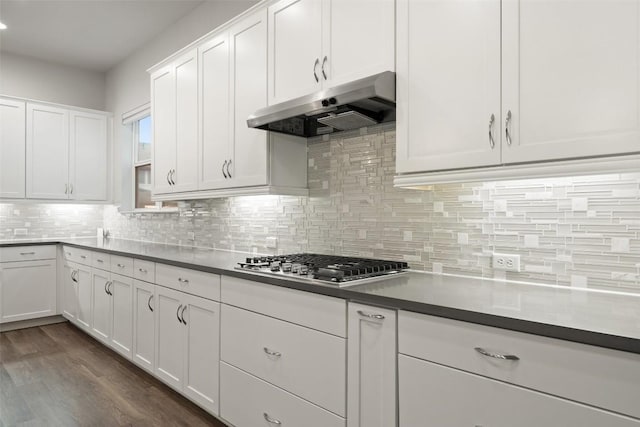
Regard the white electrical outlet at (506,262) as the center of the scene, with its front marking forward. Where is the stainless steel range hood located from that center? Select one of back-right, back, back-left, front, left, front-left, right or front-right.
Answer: right

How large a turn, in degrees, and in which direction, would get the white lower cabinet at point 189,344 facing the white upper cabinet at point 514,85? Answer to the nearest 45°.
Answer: approximately 90° to its left

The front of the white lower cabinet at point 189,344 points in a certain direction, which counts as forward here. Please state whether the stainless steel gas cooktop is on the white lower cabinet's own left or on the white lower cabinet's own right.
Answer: on the white lower cabinet's own left

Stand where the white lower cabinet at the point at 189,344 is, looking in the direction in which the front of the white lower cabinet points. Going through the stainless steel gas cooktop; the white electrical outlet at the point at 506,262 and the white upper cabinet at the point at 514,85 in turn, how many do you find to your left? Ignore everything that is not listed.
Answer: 3

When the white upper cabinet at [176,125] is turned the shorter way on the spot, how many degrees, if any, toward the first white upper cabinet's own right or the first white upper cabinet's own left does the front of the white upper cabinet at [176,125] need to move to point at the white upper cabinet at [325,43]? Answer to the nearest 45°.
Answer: approximately 90° to the first white upper cabinet's own left

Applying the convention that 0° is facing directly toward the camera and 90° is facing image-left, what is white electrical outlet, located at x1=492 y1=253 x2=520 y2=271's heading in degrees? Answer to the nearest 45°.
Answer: approximately 0°

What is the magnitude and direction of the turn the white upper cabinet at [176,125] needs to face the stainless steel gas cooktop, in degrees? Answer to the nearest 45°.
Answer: approximately 90° to its left

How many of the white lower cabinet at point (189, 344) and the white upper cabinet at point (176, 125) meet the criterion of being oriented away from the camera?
0

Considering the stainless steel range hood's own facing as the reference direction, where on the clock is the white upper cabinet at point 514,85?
The white upper cabinet is roughly at 9 o'clock from the stainless steel range hood.
